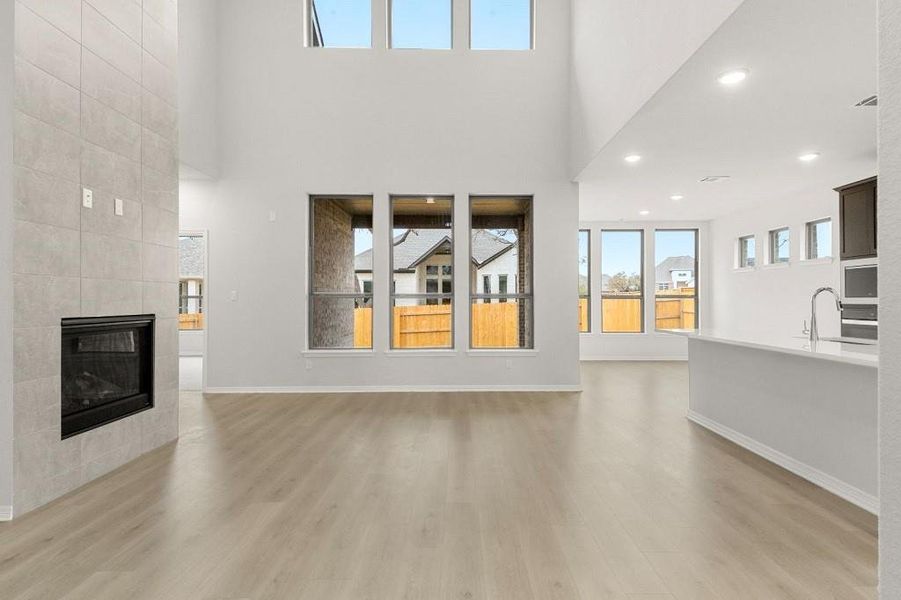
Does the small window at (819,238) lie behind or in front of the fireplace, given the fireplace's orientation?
in front

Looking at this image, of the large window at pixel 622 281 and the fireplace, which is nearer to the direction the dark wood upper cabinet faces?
the fireplace

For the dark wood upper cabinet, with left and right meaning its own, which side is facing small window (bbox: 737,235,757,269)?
right

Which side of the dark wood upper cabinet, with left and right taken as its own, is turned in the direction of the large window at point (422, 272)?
front

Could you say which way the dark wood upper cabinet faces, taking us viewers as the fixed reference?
facing the viewer and to the left of the viewer

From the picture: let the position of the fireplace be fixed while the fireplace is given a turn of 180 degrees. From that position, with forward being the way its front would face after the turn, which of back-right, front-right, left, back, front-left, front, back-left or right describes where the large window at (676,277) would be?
back-right

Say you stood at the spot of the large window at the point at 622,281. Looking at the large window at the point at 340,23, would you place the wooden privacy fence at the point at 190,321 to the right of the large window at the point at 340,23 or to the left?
right

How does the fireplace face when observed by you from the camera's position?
facing the viewer and to the right of the viewer

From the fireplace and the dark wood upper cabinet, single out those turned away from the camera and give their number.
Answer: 0

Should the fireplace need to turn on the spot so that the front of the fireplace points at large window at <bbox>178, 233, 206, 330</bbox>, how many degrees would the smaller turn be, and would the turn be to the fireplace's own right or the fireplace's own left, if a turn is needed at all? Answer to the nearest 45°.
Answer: approximately 135° to the fireplace's own left

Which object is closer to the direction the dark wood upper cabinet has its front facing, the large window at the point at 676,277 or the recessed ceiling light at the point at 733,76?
the recessed ceiling light

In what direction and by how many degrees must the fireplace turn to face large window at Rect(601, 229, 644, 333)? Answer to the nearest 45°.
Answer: approximately 45° to its left

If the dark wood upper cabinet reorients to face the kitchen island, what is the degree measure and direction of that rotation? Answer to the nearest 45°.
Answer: approximately 45° to its left

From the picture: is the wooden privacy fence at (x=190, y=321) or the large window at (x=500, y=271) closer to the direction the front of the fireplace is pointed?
the large window

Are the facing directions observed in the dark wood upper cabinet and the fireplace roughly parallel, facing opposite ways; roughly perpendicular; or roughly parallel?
roughly parallel, facing opposite ways

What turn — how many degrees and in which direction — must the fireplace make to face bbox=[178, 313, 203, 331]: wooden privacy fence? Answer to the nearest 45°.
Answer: approximately 135° to its left
